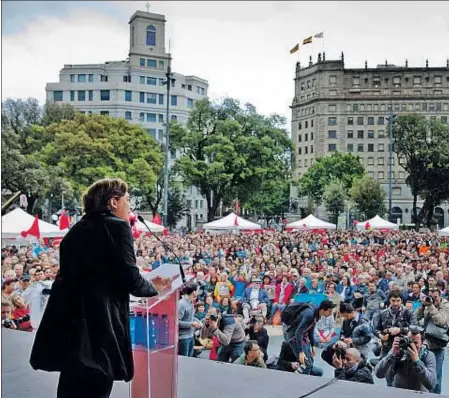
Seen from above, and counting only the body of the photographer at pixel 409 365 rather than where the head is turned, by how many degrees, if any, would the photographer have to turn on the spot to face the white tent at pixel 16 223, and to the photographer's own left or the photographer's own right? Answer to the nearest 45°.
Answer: approximately 45° to the photographer's own right

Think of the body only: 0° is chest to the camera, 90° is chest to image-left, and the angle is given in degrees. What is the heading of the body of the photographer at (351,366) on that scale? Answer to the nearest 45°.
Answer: approximately 45°

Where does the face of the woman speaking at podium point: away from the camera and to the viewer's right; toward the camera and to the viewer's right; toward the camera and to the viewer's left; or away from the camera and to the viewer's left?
away from the camera and to the viewer's right

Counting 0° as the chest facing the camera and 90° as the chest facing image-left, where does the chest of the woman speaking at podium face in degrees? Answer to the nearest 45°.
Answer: approximately 225°

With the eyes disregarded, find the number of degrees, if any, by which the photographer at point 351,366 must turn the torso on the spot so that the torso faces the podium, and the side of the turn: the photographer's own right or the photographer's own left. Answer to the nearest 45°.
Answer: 0° — they already face it
